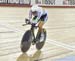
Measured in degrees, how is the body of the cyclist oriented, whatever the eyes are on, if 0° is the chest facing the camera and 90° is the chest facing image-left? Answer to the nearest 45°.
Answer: approximately 45°
